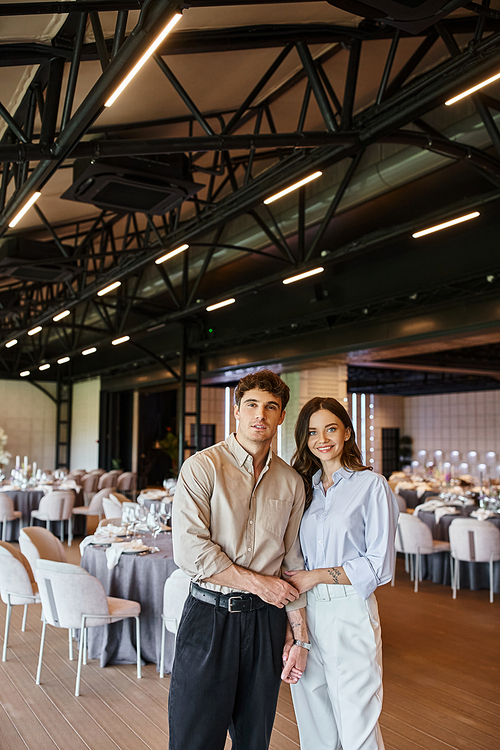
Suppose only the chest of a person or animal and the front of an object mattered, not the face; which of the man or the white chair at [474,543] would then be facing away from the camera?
the white chair

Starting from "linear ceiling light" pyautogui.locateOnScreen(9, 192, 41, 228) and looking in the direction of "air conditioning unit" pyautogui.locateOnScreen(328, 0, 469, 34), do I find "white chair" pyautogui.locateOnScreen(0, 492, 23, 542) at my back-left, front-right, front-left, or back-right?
back-left

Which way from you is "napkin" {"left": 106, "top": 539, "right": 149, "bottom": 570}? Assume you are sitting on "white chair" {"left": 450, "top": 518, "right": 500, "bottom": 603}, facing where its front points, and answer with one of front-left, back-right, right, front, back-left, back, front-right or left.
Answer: back-left

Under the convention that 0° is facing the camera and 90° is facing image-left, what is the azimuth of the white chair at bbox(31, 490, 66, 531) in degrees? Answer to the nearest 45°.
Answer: approximately 135°

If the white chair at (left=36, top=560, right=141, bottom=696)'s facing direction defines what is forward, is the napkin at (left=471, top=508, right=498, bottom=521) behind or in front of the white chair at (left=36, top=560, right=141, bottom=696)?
in front

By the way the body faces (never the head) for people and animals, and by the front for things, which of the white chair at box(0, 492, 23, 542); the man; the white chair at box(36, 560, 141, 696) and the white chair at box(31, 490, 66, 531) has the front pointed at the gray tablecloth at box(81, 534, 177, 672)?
the white chair at box(36, 560, 141, 696)

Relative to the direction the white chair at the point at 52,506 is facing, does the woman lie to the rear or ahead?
to the rear

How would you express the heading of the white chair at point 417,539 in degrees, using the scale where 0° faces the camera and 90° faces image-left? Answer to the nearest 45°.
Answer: approximately 225°

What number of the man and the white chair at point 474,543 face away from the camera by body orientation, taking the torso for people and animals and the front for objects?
1

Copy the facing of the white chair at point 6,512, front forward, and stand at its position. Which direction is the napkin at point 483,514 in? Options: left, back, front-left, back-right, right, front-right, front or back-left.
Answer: right

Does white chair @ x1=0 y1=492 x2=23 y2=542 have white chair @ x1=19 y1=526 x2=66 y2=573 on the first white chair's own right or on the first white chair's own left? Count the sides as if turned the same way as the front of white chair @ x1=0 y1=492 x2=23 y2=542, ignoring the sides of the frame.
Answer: on the first white chair's own right

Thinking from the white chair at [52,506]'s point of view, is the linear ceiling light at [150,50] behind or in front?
behind

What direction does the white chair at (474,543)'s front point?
away from the camera
